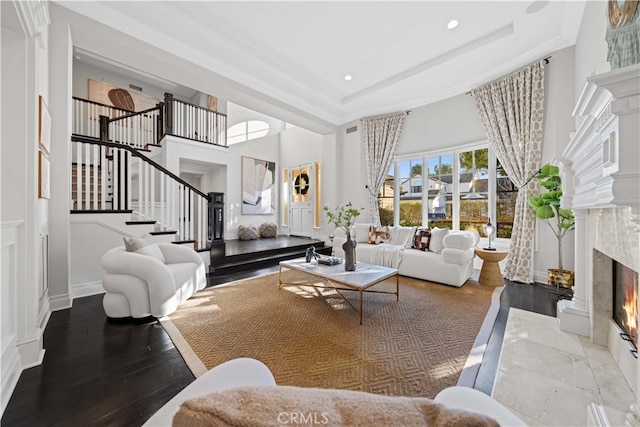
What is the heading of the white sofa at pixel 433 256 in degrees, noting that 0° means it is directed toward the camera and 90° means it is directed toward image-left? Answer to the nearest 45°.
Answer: approximately 45°

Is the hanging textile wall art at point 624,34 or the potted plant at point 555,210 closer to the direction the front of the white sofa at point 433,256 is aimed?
the hanging textile wall art

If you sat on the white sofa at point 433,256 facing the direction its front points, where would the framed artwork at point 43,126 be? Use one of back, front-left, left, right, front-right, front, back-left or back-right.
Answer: front

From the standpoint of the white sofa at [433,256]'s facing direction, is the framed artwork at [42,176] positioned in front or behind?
in front

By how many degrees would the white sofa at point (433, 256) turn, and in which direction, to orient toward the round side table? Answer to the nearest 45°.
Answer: approximately 135° to its left

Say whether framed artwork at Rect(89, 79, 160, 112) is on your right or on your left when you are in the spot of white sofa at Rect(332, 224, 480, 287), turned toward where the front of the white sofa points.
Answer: on your right

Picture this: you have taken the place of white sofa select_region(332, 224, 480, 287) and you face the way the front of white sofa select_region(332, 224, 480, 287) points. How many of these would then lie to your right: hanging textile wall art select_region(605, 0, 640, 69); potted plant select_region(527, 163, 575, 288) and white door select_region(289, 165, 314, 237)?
1

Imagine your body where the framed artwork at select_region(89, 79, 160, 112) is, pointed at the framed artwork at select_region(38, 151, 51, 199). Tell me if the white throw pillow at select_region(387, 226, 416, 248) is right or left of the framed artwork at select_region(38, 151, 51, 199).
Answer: left

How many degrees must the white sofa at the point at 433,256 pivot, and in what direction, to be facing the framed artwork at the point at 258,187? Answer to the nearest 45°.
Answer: approximately 90° to its right

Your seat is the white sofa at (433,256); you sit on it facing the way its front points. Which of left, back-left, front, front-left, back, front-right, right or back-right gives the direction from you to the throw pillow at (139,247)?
front

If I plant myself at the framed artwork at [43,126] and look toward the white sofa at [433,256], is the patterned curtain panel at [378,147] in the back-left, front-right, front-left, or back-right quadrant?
front-left
